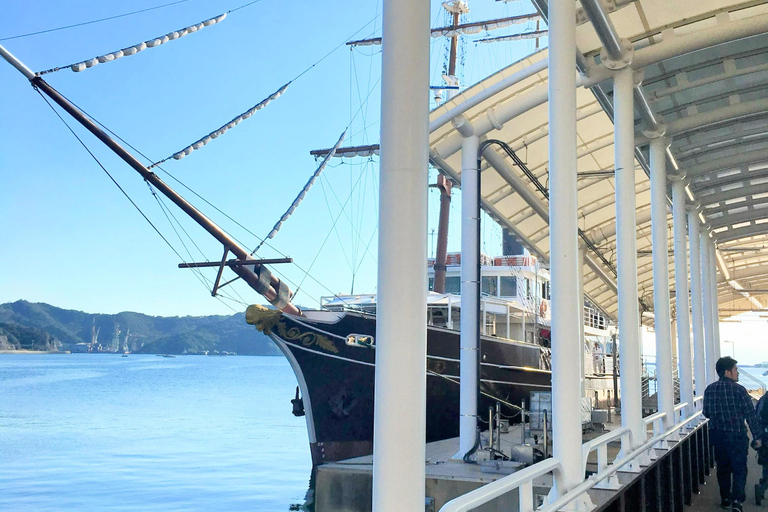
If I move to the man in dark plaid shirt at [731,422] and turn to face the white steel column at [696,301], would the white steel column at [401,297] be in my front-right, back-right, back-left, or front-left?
back-left

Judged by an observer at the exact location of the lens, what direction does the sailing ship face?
facing the viewer and to the left of the viewer

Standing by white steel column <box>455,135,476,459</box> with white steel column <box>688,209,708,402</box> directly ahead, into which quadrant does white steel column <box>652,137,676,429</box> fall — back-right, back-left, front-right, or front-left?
front-right

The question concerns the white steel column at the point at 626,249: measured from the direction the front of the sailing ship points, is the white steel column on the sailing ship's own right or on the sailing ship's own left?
on the sailing ship's own left

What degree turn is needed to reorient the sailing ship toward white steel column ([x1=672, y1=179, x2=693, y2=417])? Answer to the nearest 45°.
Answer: approximately 90° to its left

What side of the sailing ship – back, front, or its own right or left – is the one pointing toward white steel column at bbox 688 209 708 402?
left

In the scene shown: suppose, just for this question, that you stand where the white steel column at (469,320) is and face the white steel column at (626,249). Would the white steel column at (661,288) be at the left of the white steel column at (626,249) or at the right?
left

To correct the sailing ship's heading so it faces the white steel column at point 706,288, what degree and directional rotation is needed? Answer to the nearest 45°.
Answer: approximately 135° to its left

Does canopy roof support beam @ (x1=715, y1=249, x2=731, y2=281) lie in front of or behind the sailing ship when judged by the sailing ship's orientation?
behind

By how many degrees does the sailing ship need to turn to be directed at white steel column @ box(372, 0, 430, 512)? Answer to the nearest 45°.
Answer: approximately 45° to its left
